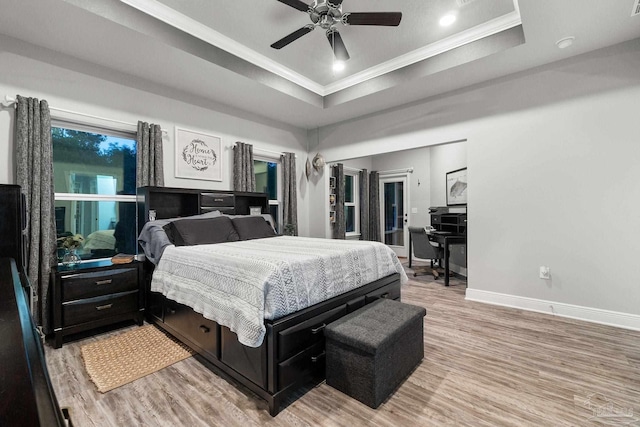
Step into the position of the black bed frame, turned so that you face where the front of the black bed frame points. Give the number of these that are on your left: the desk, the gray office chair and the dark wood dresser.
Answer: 2

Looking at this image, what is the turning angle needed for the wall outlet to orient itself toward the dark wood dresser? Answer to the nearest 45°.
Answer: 0° — it already faces it

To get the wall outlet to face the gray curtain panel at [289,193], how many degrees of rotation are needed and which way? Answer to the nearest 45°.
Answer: approximately 90° to its right

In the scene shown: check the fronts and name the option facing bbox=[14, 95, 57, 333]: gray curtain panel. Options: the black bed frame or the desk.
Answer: the desk

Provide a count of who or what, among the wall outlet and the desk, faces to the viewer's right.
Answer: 0

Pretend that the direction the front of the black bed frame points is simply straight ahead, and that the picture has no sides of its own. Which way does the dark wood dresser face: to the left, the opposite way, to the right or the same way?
to the left

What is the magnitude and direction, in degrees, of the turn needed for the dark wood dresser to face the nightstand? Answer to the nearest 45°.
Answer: approximately 90° to its left

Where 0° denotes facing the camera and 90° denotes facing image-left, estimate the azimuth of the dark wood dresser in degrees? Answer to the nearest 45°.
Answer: approximately 270°

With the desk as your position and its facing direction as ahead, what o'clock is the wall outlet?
The wall outlet is roughly at 9 o'clock from the desk.

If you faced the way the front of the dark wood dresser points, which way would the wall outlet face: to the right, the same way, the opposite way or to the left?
the opposite way

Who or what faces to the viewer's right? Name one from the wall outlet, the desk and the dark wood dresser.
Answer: the dark wood dresser
